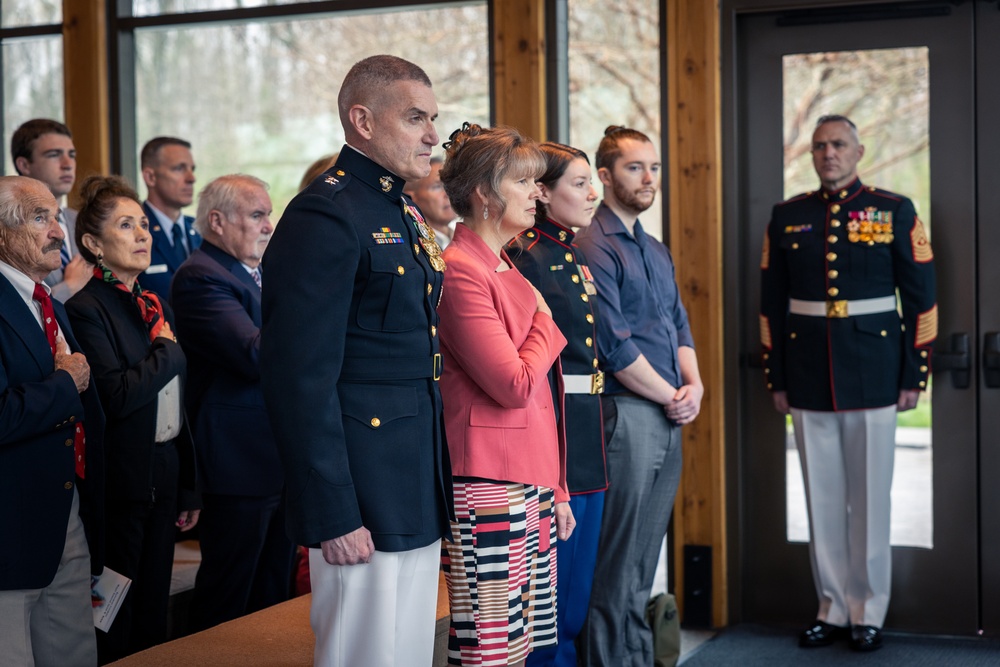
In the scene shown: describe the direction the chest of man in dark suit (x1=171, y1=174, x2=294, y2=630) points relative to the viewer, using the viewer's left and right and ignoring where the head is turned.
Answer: facing to the right of the viewer

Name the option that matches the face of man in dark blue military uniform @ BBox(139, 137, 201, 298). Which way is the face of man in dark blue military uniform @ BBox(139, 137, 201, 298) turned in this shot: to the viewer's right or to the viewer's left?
to the viewer's right

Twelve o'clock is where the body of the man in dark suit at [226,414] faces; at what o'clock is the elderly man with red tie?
The elderly man with red tie is roughly at 4 o'clock from the man in dark suit.

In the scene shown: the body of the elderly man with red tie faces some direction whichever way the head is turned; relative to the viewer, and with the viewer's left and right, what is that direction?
facing the viewer and to the right of the viewer

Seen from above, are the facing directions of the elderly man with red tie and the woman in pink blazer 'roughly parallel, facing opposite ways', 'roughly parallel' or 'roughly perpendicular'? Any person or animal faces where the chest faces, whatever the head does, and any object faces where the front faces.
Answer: roughly parallel

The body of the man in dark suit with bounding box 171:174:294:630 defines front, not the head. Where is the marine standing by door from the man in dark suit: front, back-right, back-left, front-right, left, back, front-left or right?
front

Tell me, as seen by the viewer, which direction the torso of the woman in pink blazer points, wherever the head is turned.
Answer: to the viewer's right

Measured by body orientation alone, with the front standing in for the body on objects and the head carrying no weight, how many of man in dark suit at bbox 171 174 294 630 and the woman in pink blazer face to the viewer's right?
2

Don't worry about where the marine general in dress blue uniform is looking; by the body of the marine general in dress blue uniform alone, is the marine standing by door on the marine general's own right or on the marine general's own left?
on the marine general's own left

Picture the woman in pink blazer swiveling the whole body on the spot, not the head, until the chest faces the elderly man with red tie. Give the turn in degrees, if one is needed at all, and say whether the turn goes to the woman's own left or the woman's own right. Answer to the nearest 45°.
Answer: approximately 180°

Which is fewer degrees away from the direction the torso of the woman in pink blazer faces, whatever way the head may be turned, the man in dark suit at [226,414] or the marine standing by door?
the marine standing by door
